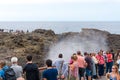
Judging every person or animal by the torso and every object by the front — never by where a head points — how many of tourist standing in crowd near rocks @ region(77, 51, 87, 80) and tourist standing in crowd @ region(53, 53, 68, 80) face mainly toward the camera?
0

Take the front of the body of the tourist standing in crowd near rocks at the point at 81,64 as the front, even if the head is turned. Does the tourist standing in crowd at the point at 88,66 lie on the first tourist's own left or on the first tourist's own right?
on the first tourist's own right

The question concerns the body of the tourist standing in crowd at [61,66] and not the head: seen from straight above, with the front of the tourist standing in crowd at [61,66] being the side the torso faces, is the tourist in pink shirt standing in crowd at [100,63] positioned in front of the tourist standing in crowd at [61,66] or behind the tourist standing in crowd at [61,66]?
in front

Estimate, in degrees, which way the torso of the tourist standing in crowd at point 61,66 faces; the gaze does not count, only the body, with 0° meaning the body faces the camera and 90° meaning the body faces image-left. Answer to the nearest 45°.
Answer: approximately 180°

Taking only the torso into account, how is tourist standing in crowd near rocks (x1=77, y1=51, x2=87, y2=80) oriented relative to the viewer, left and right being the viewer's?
facing away from the viewer and to the left of the viewer
